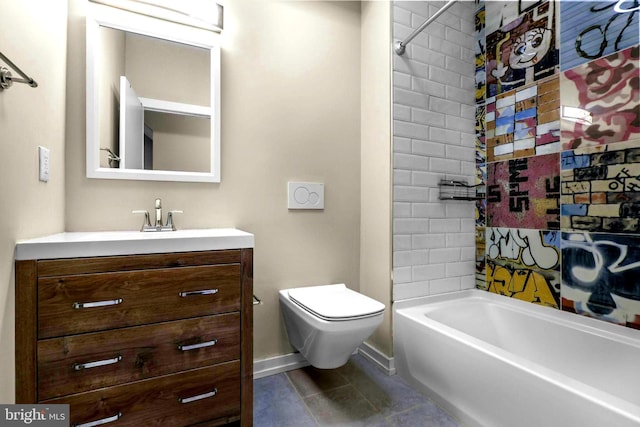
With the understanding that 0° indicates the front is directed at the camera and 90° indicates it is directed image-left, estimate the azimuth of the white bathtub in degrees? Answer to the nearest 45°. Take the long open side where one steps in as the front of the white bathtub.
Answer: approximately 45°
